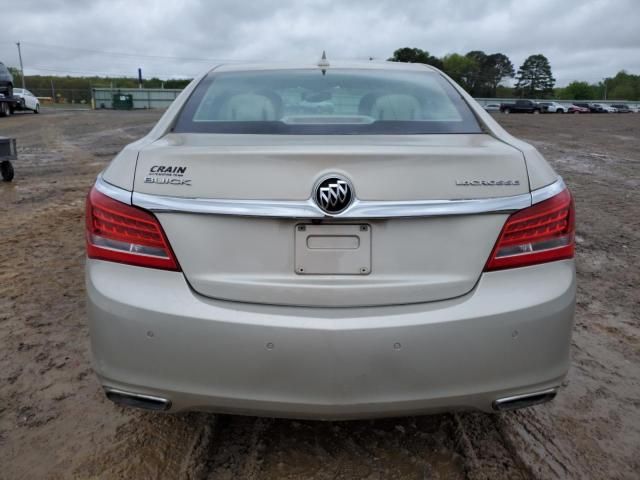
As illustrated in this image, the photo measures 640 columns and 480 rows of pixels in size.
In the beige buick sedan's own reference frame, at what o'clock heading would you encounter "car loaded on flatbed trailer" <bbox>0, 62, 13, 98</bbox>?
The car loaded on flatbed trailer is roughly at 11 o'clock from the beige buick sedan.

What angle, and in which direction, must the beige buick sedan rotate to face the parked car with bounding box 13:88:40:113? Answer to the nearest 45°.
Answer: approximately 45° to its left

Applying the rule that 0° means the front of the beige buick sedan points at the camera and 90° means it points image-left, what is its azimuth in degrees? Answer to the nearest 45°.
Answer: approximately 180°
